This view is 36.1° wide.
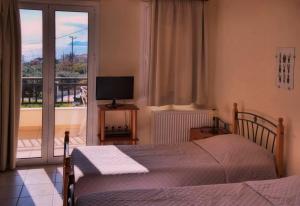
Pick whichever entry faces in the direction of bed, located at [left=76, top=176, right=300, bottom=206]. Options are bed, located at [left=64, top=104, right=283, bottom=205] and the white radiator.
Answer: the white radiator

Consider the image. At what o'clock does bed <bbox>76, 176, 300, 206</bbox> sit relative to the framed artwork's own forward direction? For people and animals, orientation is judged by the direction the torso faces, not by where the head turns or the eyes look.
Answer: The bed is roughly at 11 o'clock from the framed artwork.

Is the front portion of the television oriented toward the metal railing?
no

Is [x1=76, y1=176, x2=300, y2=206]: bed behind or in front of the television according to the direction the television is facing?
in front

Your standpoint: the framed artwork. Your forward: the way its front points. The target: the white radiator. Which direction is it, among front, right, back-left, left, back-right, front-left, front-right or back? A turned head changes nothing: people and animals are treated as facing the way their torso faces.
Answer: right

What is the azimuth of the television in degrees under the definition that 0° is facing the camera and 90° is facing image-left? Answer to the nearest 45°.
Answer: approximately 0°

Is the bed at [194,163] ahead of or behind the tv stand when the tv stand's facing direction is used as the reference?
ahead

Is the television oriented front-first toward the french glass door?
no

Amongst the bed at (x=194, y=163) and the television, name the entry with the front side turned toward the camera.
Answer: the television

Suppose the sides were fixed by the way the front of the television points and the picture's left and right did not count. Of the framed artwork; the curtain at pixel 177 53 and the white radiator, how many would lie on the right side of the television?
0

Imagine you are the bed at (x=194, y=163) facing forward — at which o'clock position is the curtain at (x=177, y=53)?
The curtain is roughly at 3 o'clock from the bed.

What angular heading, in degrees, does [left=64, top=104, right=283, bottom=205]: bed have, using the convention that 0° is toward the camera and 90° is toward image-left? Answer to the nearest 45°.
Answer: approximately 90°

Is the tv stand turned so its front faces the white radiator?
no

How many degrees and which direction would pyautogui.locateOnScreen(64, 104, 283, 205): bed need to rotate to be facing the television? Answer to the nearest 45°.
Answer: approximately 45° to its right

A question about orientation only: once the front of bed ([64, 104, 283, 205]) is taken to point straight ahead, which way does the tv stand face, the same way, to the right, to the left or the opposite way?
to the left

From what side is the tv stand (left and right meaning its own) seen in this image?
front

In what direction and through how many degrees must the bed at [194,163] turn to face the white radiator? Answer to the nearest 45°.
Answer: approximately 90° to its right

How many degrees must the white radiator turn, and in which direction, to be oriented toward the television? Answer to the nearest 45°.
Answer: approximately 90° to its right

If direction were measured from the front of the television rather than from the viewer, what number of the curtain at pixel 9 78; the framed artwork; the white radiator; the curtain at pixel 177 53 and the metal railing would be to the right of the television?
2

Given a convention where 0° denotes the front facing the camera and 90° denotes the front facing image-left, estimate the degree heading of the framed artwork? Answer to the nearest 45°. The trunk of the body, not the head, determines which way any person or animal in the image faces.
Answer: approximately 45°

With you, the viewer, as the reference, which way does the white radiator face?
facing the viewer

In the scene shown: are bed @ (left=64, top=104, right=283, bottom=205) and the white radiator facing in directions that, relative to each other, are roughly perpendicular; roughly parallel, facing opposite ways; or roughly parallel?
roughly perpendicular
